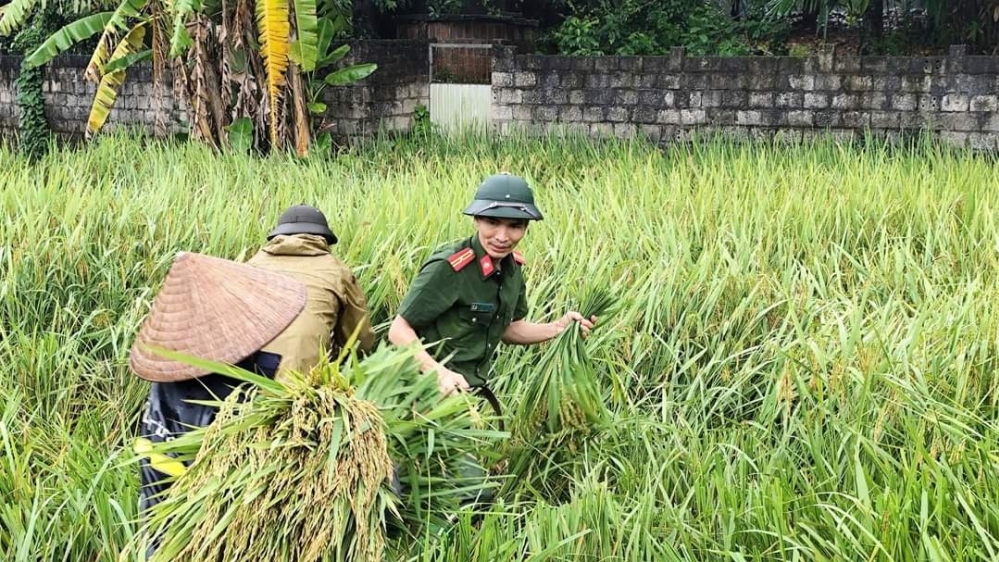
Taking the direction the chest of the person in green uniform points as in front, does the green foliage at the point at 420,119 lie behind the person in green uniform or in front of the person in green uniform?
behind

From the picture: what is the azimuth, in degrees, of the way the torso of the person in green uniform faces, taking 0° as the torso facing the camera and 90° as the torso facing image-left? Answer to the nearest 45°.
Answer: approximately 315°

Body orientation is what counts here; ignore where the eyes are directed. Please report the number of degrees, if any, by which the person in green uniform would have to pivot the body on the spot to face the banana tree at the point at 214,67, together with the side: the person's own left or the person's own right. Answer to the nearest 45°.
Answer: approximately 135° to the person's own left

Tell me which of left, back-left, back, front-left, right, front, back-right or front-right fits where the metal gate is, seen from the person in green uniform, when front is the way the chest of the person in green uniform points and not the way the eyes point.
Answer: back-left
